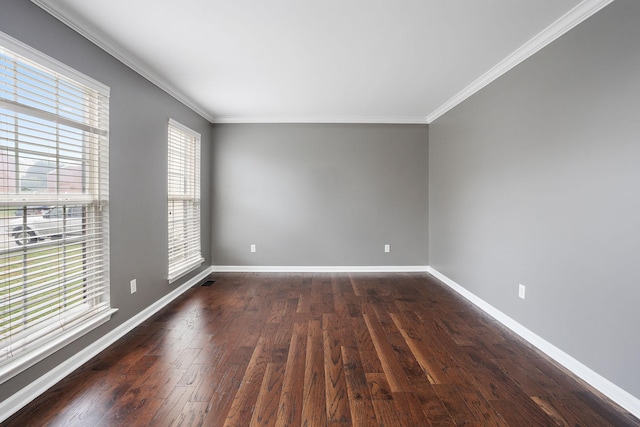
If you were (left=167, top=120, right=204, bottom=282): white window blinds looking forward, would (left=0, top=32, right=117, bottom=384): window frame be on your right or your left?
on your right

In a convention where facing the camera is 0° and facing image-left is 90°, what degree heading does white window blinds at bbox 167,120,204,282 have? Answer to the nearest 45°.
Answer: approximately 315°
